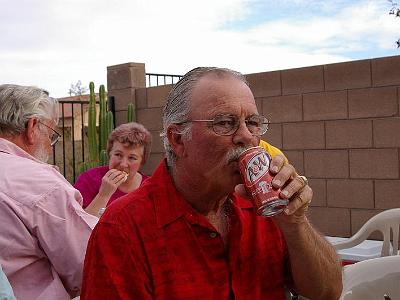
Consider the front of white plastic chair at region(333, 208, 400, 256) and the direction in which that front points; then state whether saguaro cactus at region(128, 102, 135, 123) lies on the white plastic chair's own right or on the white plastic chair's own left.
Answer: on the white plastic chair's own right

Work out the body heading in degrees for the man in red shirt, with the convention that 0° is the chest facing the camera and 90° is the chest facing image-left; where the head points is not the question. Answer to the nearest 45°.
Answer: approximately 315°

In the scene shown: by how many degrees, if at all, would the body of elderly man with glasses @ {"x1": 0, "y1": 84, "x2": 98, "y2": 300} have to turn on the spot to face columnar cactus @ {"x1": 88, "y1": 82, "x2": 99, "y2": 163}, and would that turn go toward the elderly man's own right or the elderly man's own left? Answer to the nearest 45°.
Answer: approximately 45° to the elderly man's own left

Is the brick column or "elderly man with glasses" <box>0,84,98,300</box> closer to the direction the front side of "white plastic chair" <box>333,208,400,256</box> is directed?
the elderly man with glasses

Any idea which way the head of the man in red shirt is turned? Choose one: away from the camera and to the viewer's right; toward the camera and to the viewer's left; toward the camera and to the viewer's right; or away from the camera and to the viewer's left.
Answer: toward the camera and to the viewer's right

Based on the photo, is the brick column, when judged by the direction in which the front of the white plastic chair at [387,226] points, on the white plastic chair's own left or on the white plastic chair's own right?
on the white plastic chair's own right

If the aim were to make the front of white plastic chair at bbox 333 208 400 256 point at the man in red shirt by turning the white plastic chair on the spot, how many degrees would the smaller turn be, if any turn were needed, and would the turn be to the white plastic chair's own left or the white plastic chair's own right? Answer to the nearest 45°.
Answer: approximately 45° to the white plastic chair's own left

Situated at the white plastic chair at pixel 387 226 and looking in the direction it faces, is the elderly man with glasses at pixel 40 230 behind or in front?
in front

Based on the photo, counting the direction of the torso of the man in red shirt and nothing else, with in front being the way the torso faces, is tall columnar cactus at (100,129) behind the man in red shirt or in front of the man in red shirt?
behind

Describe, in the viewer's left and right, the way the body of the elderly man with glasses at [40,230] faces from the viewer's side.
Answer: facing away from the viewer and to the right of the viewer

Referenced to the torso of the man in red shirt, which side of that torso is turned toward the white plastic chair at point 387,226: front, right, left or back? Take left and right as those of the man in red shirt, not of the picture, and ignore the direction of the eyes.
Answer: left

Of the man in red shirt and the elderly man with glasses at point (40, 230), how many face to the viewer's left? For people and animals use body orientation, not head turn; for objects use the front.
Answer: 0

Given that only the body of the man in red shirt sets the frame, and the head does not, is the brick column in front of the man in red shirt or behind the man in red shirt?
behind

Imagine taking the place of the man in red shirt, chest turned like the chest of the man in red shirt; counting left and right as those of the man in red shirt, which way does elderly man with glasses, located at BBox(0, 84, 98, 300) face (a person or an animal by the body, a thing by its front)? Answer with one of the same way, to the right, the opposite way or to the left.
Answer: to the left
